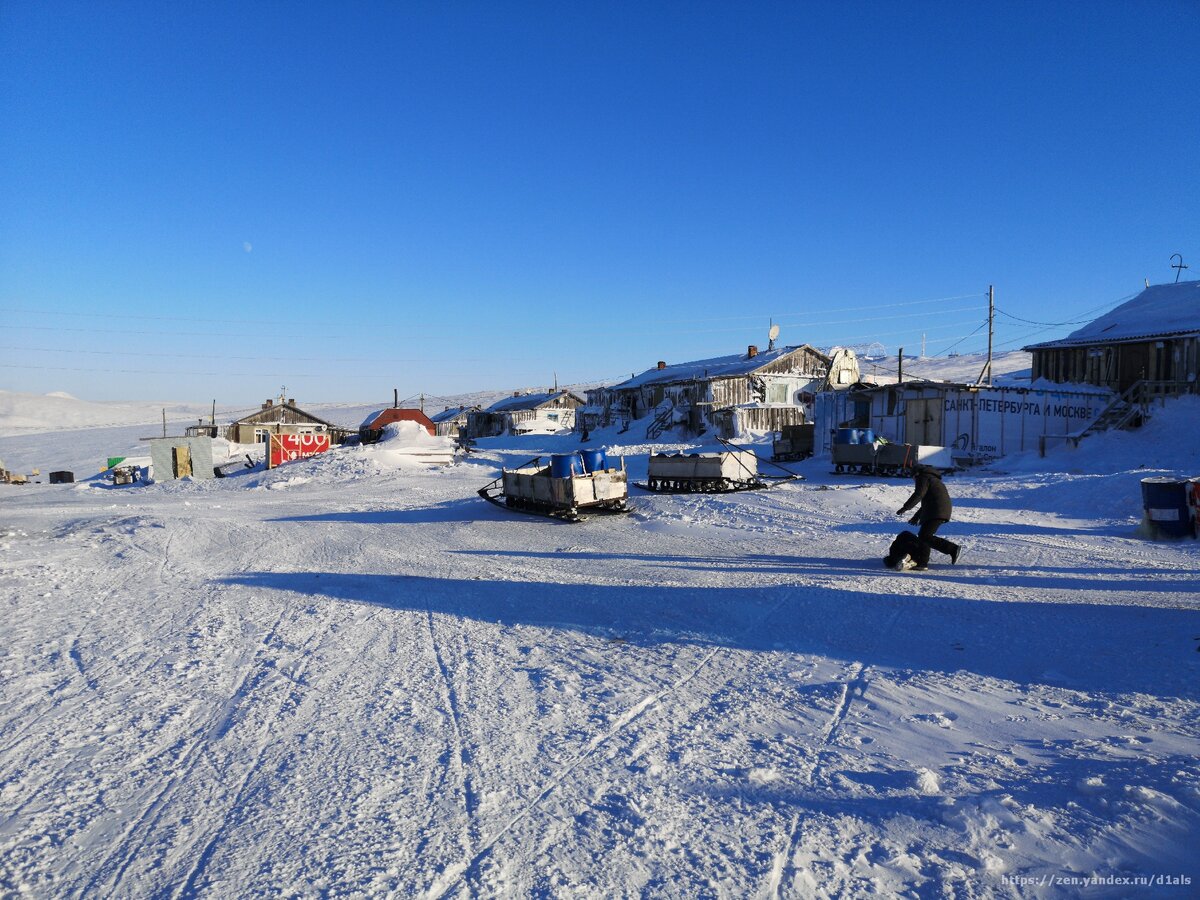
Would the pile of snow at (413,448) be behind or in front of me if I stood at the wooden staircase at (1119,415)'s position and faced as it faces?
in front

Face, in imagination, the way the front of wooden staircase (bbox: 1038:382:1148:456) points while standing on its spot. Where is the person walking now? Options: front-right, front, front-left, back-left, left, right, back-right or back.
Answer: left

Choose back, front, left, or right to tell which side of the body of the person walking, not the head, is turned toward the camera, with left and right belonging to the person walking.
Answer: left

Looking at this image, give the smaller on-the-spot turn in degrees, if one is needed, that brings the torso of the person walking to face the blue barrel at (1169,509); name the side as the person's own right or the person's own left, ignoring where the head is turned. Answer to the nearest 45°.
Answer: approximately 135° to the person's own right

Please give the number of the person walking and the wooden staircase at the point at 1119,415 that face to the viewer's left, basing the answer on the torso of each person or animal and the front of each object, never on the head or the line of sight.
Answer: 2

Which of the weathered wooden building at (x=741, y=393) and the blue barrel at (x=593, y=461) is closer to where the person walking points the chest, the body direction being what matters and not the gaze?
the blue barrel

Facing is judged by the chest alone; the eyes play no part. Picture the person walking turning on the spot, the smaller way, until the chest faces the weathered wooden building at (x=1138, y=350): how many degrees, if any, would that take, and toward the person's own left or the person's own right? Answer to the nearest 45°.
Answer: approximately 90° to the person's own right

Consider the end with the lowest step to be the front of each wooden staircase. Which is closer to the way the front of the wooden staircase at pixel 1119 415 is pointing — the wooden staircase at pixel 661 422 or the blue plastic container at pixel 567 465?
the wooden staircase

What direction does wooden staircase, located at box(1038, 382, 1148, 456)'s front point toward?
to the viewer's left

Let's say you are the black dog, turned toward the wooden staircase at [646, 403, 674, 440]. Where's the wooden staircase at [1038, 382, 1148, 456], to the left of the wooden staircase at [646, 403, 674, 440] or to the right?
right

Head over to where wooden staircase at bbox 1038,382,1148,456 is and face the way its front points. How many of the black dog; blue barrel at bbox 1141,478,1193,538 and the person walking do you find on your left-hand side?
3

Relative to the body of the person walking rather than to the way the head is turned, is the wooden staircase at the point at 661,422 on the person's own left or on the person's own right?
on the person's own right
